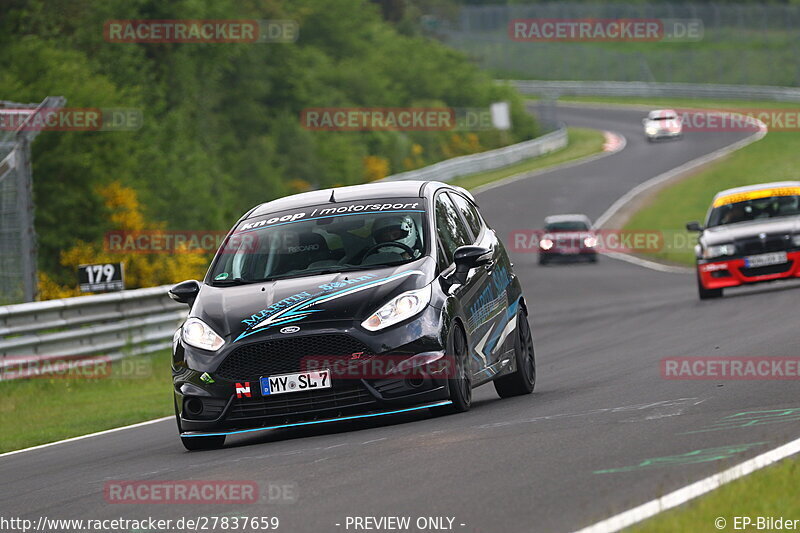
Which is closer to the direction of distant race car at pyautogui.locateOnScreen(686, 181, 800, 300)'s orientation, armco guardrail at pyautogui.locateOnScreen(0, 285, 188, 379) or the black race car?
the black race car

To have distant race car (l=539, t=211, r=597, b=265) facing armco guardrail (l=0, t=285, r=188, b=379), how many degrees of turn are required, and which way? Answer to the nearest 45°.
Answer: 0° — it already faces it

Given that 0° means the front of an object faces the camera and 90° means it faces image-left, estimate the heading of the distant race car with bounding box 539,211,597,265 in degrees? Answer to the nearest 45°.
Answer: approximately 0°

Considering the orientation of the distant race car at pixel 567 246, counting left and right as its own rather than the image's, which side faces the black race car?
front

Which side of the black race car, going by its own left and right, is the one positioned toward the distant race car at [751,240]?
back

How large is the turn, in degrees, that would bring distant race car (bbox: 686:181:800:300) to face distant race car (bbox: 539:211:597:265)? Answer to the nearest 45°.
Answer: approximately 180°

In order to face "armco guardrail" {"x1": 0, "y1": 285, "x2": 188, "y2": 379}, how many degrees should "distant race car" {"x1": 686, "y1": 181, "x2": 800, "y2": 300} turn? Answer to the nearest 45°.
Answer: approximately 45° to its right

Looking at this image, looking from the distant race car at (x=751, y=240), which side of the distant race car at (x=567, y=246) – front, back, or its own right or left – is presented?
front

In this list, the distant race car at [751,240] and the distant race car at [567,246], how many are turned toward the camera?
2

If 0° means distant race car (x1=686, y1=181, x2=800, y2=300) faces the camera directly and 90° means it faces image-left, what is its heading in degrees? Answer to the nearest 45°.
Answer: approximately 0°
